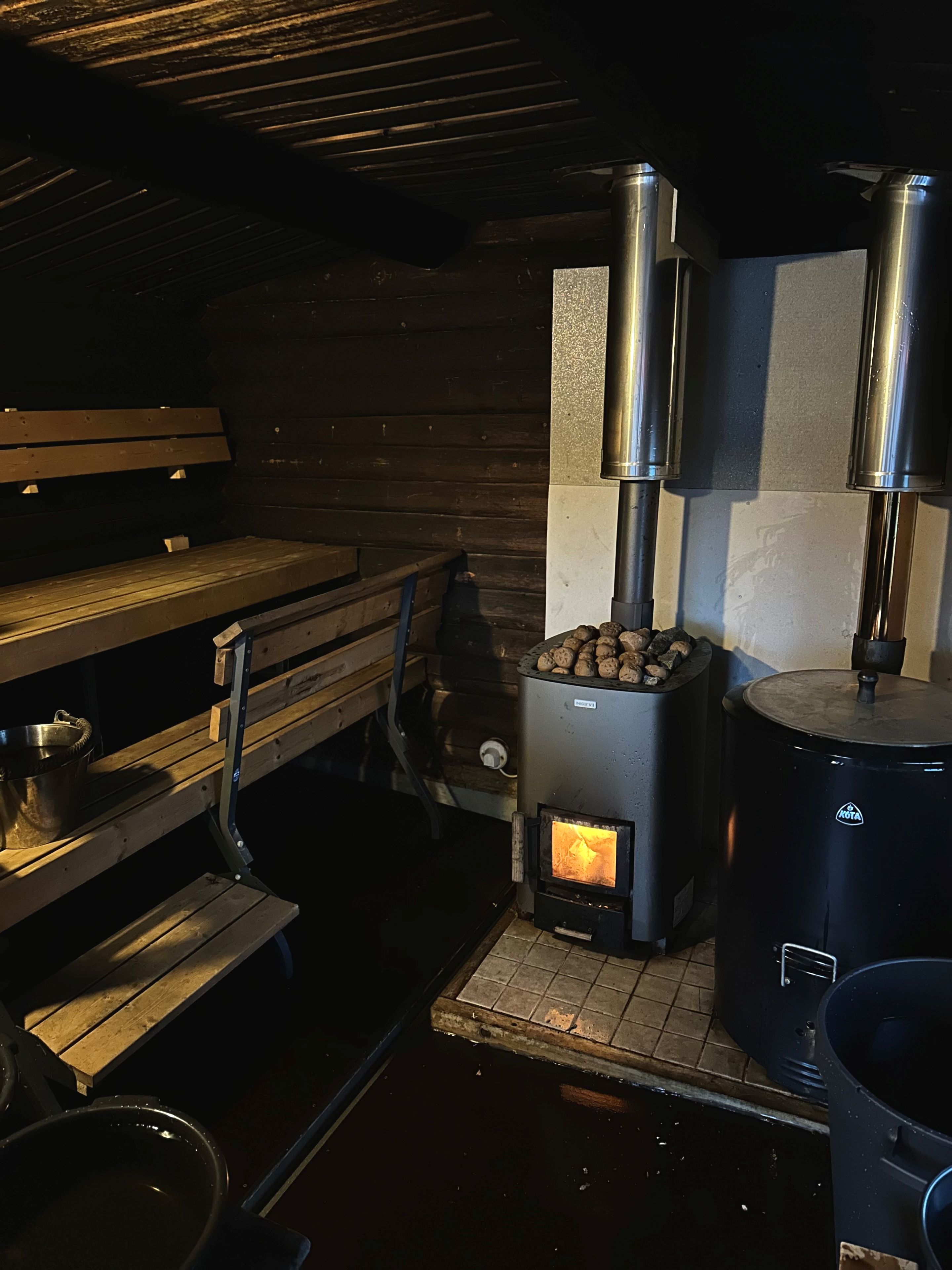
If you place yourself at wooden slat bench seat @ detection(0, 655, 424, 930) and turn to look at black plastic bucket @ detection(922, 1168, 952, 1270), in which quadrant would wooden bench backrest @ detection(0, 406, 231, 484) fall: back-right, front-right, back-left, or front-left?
back-left

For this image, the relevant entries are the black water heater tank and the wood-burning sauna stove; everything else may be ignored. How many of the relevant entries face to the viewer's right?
0

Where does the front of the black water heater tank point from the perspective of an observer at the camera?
facing the viewer

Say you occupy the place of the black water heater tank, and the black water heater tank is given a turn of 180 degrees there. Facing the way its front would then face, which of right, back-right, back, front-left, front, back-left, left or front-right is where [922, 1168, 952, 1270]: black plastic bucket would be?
back

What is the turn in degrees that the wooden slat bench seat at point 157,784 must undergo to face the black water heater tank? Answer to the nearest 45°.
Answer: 0° — it already faces it

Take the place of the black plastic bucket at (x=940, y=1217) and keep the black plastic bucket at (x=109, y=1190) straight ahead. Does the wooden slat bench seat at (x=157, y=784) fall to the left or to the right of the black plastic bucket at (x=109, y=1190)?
right

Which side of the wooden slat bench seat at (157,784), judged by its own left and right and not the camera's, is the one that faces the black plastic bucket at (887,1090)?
front

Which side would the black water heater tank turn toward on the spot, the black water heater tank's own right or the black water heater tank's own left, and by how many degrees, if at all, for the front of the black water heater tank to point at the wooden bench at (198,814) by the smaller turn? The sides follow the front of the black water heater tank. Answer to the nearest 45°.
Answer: approximately 90° to the black water heater tank's own right

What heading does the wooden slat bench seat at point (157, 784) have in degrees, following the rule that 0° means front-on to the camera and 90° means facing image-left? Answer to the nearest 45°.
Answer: approximately 315°

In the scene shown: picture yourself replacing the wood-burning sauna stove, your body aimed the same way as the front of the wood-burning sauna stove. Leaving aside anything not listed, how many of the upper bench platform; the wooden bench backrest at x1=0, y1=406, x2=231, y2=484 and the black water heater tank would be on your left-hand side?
1

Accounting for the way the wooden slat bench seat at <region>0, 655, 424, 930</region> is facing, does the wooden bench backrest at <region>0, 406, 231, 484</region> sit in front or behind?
behind

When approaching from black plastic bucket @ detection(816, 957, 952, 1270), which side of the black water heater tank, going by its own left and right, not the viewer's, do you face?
front

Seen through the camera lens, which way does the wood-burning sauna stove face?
facing the viewer and to the left of the viewer
